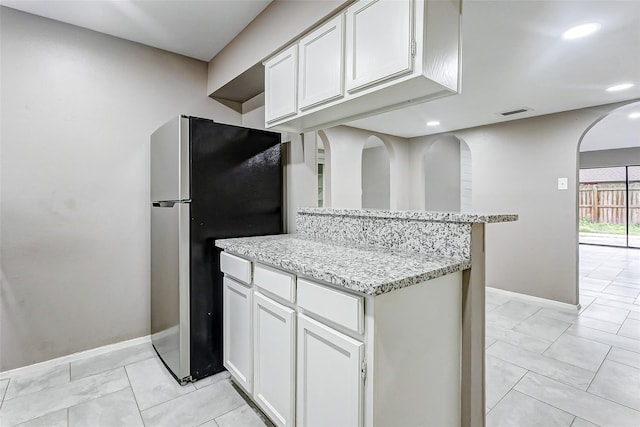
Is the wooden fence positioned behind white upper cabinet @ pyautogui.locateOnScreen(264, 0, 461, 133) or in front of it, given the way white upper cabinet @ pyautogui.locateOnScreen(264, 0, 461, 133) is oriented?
behind

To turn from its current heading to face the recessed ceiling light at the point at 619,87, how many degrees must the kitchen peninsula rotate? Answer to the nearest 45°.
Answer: approximately 180°

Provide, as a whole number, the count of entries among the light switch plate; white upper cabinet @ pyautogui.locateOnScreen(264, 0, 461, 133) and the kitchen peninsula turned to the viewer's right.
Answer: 0

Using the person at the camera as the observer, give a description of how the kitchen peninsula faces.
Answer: facing the viewer and to the left of the viewer

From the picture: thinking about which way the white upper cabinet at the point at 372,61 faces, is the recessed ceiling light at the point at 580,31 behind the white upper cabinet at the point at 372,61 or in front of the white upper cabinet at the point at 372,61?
behind

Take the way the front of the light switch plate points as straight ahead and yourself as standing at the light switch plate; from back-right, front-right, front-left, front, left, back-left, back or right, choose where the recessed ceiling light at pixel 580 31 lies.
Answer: front-left

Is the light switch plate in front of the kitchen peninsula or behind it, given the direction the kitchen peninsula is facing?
behind

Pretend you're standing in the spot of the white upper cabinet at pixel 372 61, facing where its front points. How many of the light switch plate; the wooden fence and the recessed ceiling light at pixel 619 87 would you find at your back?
3

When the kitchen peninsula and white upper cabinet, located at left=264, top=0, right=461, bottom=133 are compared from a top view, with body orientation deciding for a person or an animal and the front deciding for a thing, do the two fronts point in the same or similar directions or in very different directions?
same or similar directions

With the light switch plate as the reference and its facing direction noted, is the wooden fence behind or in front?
behind

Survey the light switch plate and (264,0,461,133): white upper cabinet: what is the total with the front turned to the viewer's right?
0

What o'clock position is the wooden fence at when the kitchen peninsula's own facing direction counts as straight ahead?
The wooden fence is roughly at 6 o'clock from the kitchen peninsula.
